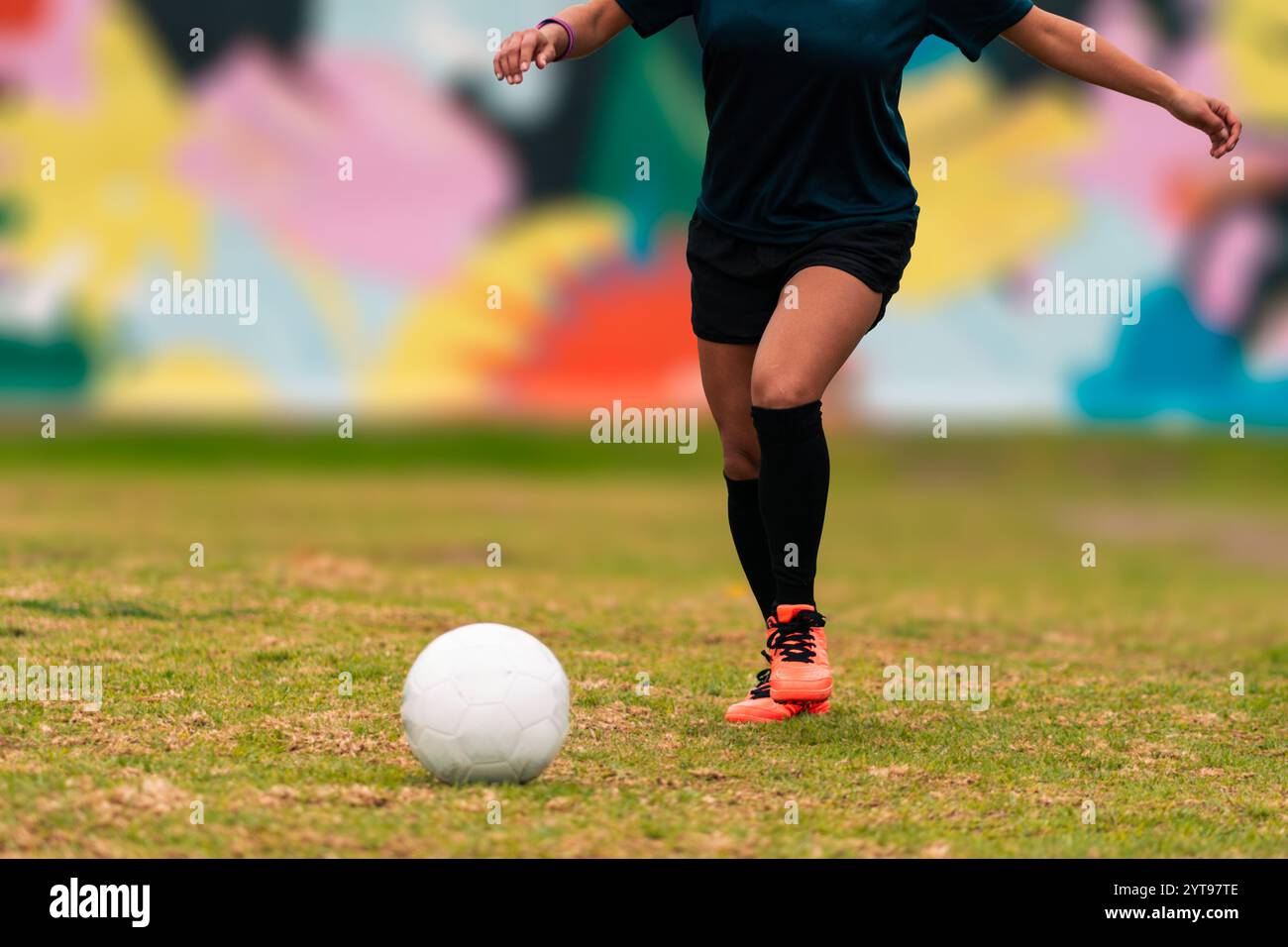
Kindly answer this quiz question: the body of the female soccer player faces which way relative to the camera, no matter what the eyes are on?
toward the camera
